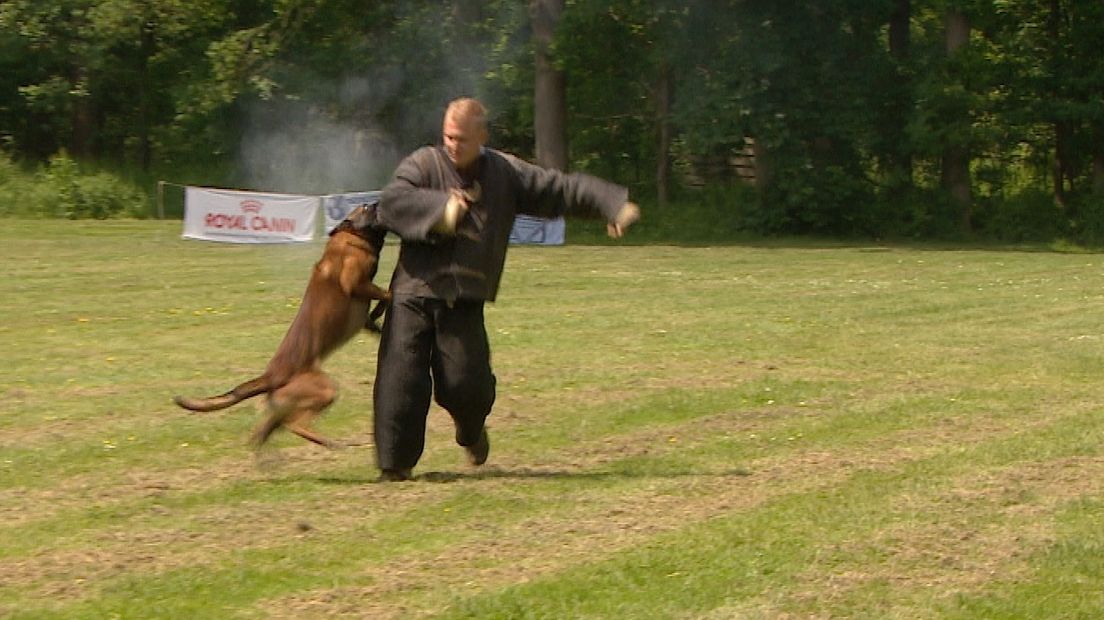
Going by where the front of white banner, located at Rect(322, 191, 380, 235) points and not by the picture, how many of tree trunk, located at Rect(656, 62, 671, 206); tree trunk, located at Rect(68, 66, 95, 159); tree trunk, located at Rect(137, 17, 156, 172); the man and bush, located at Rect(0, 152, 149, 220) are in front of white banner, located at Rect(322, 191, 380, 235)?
1

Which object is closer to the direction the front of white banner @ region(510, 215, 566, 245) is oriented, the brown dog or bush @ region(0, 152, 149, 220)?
the brown dog

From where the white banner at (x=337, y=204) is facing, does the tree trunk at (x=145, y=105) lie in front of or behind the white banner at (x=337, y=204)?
behind

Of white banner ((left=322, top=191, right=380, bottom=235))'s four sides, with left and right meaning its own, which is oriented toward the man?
front

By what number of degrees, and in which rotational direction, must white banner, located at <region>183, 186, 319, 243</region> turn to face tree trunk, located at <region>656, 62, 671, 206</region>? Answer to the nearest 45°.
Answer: approximately 135° to its left

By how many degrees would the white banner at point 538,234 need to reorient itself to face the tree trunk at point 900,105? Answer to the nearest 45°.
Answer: approximately 135° to its left

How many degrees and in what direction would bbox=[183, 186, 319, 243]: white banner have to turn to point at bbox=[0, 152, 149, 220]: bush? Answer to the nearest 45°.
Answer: approximately 135° to its right

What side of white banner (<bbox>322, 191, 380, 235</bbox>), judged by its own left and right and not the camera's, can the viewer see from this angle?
front

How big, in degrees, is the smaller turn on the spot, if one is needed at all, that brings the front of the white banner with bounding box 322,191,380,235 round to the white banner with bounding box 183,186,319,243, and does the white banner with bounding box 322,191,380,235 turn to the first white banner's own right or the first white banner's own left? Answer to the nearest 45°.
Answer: approximately 90° to the first white banner's own right

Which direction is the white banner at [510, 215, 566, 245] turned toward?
toward the camera

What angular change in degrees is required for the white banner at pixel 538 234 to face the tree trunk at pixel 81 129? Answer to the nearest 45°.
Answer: approximately 135° to its right
